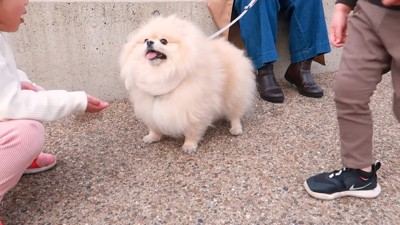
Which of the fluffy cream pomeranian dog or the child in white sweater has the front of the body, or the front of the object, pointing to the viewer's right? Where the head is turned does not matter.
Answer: the child in white sweater

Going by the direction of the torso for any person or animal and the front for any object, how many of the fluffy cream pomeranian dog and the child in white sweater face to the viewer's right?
1

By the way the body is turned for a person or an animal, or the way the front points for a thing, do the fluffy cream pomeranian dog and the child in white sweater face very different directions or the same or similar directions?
very different directions

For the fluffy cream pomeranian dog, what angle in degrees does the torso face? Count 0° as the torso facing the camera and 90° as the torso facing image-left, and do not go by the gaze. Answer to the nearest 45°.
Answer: approximately 45°

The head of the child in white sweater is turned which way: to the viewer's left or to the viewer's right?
to the viewer's right

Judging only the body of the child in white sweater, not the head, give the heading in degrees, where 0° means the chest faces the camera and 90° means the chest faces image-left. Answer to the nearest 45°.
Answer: approximately 270°

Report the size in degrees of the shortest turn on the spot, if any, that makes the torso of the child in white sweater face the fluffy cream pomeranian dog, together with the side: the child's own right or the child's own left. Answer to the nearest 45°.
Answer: approximately 45° to the child's own left

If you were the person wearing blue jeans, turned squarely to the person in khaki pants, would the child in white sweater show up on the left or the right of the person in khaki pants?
right

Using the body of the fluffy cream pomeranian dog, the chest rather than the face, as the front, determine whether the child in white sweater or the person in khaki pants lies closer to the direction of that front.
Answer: the child in white sweater

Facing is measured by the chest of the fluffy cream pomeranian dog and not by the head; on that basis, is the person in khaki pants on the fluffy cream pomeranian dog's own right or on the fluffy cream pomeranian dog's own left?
on the fluffy cream pomeranian dog's own left

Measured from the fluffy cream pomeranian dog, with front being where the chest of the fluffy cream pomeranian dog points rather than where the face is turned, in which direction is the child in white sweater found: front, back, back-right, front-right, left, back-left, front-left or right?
front

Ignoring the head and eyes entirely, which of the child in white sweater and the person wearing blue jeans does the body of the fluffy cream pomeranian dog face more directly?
the child in white sweater

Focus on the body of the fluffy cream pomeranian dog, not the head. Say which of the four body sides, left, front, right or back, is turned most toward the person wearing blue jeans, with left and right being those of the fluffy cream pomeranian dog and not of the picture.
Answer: back
